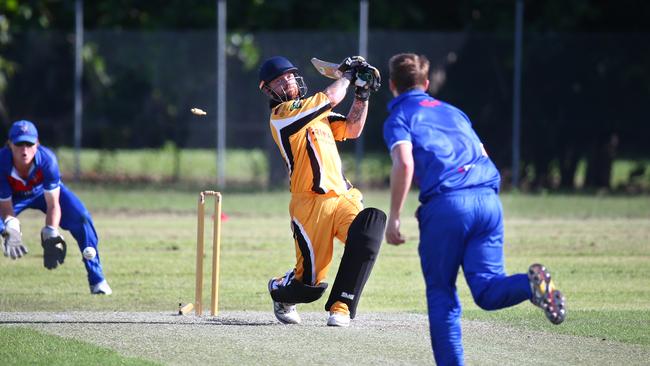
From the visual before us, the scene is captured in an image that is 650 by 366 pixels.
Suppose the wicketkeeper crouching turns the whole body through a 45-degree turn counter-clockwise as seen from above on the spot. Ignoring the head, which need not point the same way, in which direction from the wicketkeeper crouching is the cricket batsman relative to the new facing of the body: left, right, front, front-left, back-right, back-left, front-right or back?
front

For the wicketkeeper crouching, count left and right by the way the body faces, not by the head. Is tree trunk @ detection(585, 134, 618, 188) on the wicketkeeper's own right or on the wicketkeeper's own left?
on the wicketkeeper's own left
